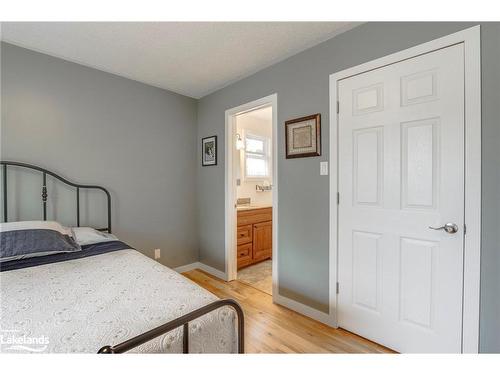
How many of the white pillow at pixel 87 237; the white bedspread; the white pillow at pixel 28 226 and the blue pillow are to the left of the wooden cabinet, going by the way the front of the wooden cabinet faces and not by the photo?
0

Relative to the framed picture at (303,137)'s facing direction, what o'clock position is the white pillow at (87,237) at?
The white pillow is roughly at 1 o'clock from the framed picture.

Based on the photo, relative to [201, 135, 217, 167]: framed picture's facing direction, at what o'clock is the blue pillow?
The blue pillow is roughly at 12 o'clock from the framed picture.

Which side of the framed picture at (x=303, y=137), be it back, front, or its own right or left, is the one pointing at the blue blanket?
front

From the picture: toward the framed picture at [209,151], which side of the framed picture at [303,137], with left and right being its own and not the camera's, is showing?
right

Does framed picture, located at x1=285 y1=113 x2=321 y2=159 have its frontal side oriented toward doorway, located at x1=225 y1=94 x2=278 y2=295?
no

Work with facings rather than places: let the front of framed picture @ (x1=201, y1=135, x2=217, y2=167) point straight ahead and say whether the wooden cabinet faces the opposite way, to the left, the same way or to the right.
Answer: to the left

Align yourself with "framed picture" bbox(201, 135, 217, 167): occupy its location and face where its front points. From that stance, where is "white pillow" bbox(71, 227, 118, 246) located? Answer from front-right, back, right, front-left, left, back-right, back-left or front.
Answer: front

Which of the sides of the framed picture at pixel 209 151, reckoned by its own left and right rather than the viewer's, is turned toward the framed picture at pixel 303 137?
left

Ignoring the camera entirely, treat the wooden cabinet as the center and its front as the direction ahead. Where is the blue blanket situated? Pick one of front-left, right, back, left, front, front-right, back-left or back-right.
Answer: right

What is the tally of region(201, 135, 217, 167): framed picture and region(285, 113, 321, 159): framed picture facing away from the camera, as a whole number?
0

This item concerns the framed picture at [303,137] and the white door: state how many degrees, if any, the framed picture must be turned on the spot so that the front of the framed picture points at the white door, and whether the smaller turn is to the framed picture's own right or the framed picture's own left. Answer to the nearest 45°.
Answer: approximately 90° to the framed picture's own left

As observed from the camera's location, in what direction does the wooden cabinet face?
facing the viewer and to the right of the viewer

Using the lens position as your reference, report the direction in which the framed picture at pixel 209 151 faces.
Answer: facing the viewer and to the left of the viewer

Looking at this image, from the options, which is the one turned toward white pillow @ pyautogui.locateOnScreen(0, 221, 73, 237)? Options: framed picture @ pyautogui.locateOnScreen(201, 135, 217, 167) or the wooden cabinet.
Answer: the framed picture

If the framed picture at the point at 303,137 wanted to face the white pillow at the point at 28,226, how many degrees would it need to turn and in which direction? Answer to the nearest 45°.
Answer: approximately 45° to its right

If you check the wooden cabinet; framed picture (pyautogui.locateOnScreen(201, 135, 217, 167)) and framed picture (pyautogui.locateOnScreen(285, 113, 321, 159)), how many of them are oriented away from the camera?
0

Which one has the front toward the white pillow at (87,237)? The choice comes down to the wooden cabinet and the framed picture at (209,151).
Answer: the framed picture

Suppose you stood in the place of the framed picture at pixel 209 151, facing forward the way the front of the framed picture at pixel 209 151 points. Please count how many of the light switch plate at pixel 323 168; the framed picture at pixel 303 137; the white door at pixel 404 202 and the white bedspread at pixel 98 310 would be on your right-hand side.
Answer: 0
